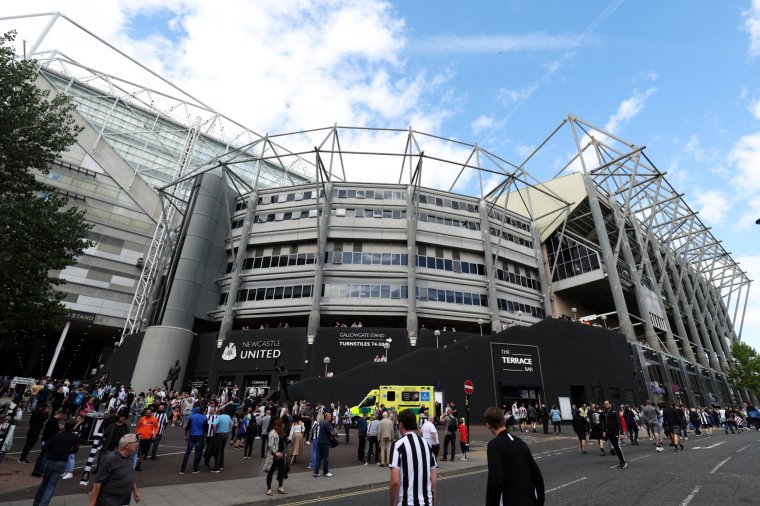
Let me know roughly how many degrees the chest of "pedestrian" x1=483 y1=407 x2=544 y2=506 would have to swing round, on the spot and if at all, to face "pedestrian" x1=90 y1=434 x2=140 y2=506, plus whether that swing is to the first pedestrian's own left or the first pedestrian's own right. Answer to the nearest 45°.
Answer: approximately 45° to the first pedestrian's own left

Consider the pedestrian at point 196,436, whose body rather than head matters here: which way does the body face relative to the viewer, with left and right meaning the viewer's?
facing away from the viewer

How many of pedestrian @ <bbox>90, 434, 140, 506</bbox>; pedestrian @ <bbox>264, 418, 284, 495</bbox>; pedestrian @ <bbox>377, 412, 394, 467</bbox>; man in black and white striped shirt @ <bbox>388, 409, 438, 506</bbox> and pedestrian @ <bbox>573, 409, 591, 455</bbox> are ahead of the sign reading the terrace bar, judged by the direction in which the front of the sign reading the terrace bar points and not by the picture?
5

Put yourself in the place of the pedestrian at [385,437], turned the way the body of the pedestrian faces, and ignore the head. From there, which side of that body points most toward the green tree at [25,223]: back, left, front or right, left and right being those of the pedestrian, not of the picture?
left

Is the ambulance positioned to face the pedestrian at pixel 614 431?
no

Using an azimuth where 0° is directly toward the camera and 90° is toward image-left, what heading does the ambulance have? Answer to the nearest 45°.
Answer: approximately 90°

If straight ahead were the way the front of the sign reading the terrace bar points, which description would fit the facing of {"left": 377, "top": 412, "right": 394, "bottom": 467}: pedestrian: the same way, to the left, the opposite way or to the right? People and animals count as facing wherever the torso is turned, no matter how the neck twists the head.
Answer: the opposite way

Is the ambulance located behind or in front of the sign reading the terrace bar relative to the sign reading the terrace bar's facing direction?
in front

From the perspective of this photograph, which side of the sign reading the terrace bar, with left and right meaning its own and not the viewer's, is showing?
front

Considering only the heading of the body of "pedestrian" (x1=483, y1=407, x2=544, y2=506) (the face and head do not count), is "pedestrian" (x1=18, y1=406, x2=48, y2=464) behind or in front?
in front
